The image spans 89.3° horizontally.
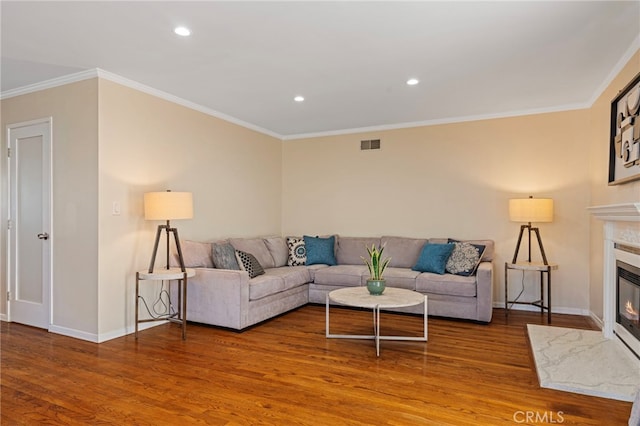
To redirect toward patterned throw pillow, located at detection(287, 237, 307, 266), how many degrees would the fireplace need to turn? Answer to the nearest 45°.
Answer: approximately 45° to its right

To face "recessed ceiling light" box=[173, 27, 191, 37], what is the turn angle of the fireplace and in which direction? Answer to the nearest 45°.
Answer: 0° — it already faces it

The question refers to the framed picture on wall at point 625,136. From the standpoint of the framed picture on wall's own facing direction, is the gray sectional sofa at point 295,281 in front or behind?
in front

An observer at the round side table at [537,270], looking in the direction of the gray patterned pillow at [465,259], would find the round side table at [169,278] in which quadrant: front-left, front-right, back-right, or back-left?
front-left

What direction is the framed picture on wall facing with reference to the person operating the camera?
facing the viewer and to the left of the viewer

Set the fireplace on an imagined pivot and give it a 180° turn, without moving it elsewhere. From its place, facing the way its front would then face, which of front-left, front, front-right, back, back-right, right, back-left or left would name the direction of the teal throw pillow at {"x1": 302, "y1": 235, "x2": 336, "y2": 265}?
back-left

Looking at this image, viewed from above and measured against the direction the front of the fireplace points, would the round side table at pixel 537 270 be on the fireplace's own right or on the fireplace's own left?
on the fireplace's own right

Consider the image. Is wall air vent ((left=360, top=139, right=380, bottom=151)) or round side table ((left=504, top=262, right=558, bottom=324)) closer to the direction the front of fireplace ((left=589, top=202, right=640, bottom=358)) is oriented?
the wall air vent

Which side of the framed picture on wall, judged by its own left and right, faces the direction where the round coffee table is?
front

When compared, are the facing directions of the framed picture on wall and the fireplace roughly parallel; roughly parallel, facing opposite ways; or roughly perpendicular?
roughly parallel

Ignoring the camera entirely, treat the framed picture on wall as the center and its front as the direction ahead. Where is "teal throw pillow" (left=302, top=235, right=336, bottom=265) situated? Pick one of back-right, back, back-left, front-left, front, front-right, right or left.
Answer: front-right

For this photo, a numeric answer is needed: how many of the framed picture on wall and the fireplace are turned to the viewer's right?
0

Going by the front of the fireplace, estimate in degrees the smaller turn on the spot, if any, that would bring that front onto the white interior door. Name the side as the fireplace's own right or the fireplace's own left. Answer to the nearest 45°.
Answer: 0° — it already faces it

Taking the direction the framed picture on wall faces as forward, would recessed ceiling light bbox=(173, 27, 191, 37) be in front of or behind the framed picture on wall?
in front

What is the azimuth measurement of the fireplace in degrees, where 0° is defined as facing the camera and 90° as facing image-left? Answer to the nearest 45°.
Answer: approximately 45°

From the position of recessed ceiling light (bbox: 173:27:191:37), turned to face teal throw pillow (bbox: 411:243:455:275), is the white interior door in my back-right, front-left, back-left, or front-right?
back-left
